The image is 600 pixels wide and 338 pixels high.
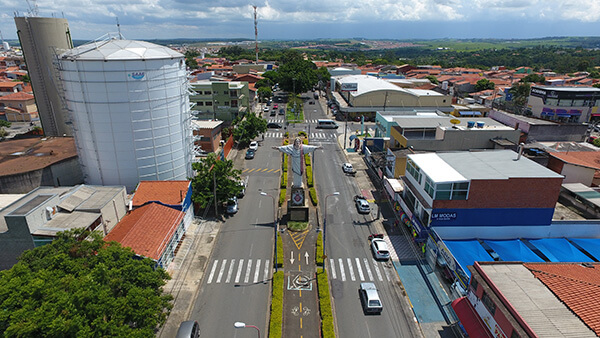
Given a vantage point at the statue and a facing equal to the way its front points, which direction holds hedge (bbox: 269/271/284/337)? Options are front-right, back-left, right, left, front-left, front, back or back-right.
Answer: front

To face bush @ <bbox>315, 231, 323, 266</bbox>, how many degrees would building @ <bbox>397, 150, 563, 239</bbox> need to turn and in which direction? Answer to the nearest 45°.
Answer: approximately 45° to its left

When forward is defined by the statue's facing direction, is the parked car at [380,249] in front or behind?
in front

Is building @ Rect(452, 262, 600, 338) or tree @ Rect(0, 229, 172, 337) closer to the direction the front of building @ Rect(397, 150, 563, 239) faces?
the tree

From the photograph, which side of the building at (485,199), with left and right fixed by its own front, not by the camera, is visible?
left

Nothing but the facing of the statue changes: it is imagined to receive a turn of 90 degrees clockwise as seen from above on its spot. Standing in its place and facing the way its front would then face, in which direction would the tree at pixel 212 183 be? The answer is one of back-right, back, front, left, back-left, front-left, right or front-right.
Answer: front

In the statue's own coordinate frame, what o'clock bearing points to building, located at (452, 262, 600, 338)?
The building is roughly at 11 o'clock from the statue.

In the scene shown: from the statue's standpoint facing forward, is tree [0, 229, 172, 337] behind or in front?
in front

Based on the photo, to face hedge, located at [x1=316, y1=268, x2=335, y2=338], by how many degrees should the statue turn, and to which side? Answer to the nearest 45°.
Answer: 0° — it already faces it

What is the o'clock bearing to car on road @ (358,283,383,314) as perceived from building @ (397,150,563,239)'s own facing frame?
The car on road is roughly at 10 o'clock from the building.

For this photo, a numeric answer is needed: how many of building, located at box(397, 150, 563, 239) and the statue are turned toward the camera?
1

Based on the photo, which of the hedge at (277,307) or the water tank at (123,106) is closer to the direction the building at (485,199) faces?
the water tank

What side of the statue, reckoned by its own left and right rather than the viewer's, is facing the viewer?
front
